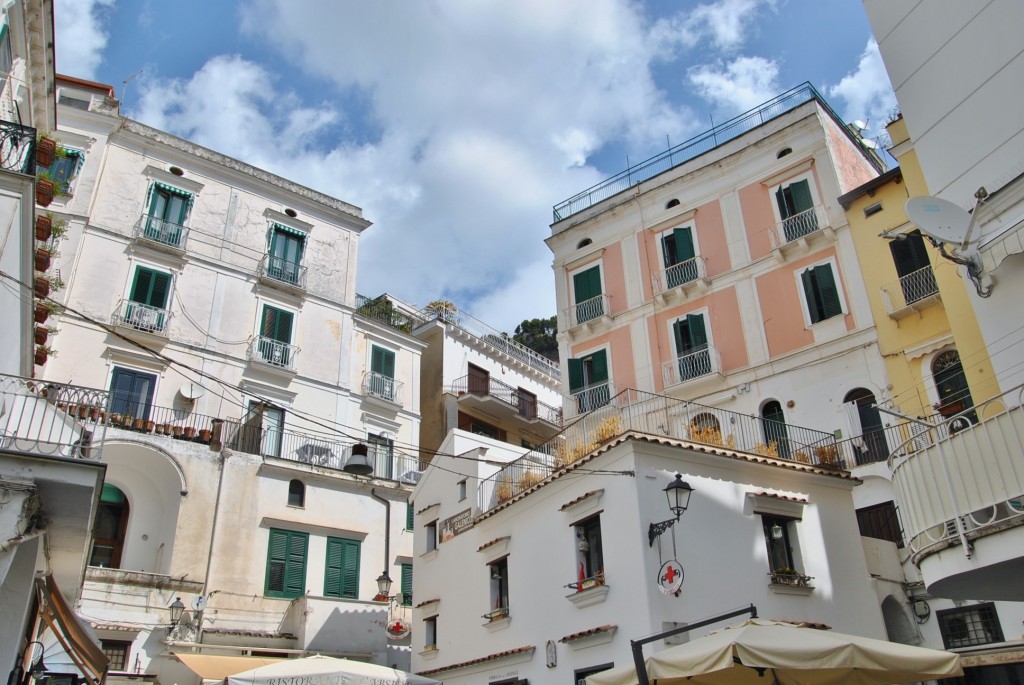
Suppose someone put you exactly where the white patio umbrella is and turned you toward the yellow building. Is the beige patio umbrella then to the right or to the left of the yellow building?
right

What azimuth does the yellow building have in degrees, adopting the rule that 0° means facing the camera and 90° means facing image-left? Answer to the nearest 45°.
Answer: approximately 45°

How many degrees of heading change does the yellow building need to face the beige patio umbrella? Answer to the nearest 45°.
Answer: approximately 45° to its left

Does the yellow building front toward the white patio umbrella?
yes

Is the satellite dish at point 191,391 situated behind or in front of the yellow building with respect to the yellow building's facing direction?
in front

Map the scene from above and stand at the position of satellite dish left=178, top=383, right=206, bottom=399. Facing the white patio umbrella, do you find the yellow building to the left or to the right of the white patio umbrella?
left

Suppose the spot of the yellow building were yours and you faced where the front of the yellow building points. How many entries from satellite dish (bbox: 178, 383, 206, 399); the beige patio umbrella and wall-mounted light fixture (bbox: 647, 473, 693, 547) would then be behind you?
0

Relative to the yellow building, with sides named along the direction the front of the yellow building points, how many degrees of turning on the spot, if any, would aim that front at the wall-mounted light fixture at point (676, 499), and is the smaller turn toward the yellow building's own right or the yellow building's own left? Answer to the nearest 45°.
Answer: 0° — it already faces it
